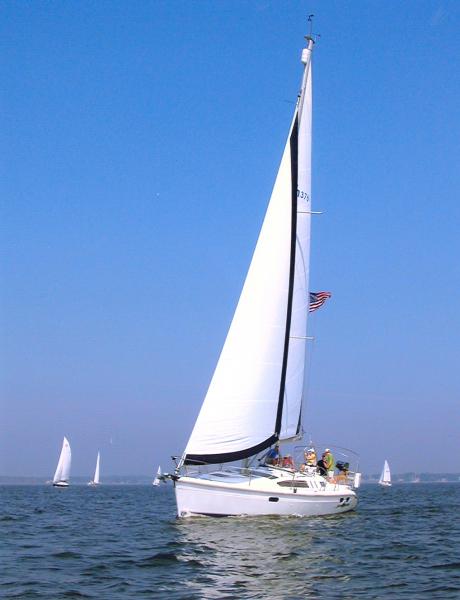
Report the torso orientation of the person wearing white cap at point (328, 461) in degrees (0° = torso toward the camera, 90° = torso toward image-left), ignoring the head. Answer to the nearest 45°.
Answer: approximately 90°

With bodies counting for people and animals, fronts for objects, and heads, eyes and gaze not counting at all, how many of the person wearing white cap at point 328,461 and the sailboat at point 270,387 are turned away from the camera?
0
